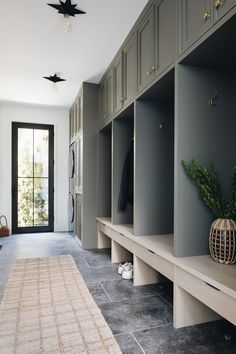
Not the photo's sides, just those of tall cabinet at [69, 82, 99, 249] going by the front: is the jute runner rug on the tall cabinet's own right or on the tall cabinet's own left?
on the tall cabinet's own left

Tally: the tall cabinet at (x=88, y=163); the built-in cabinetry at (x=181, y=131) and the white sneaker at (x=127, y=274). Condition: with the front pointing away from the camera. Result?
0

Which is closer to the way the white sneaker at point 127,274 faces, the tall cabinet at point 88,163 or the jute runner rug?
the jute runner rug

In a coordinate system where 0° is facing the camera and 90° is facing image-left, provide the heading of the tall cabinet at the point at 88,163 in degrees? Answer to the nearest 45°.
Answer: approximately 90°

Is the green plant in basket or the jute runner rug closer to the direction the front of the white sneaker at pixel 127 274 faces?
the jute runner rug

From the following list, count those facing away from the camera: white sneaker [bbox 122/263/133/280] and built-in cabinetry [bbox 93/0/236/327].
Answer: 0

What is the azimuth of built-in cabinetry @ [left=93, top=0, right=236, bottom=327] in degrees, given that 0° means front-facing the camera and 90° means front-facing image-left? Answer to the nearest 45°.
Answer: approximately 45°

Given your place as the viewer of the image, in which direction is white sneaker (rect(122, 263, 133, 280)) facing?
facing the viewer and to the left of the viewer

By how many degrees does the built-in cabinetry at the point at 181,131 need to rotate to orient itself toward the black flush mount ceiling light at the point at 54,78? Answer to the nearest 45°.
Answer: approximately 90° to its right

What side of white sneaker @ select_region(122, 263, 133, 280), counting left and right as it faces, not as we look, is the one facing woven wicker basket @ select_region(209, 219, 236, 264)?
left

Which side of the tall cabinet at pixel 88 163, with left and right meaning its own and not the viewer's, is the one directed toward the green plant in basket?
left

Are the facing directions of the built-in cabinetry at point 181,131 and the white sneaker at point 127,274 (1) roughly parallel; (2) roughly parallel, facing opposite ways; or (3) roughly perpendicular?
roughly parallel
